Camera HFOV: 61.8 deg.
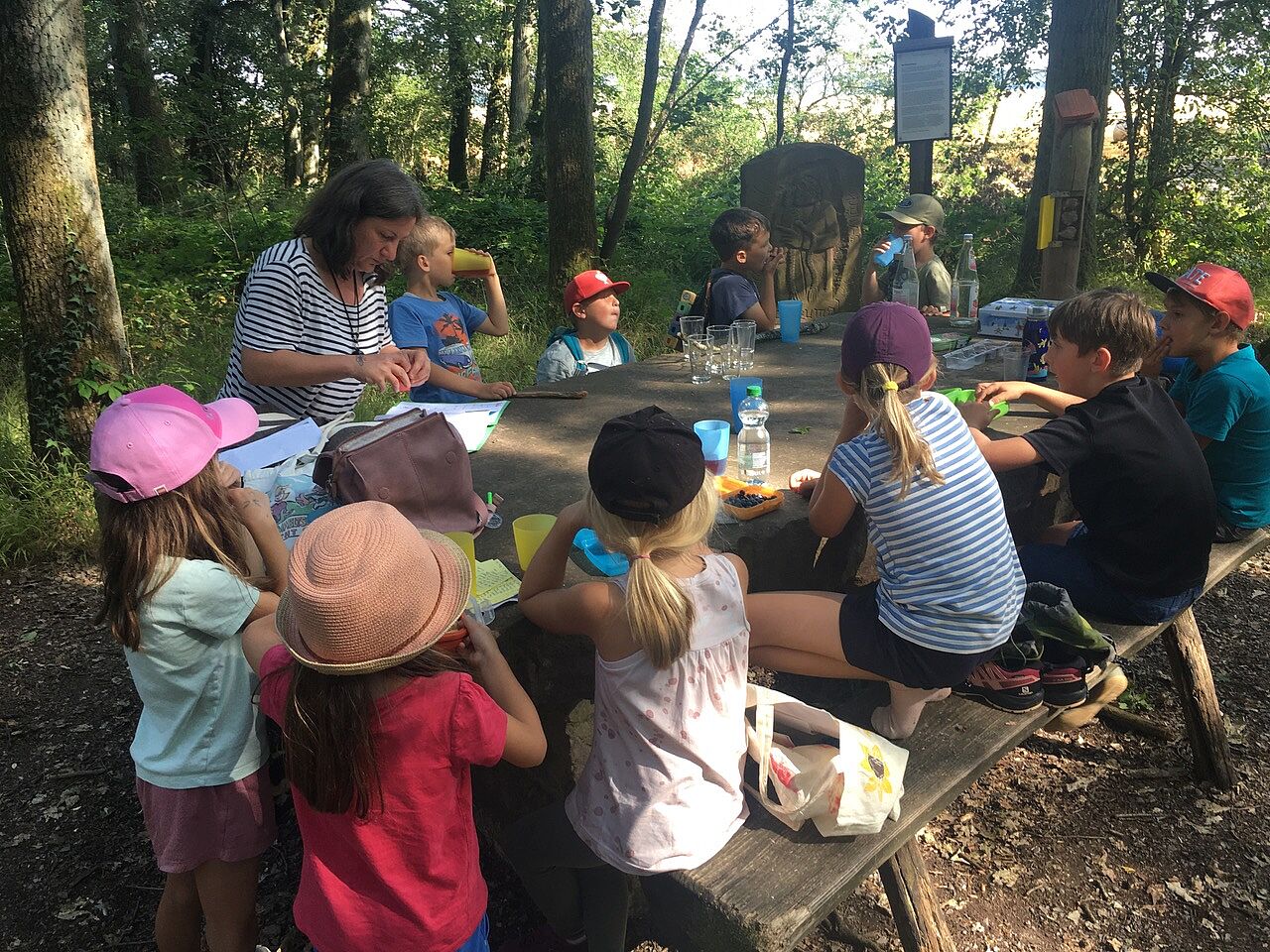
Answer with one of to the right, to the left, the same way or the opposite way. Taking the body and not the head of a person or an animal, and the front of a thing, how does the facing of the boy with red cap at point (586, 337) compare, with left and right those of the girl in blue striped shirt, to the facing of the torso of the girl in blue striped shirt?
the opposite way

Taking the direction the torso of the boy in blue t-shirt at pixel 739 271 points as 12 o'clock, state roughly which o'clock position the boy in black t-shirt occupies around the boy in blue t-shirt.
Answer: The boy in black t-shirt is roughly at 2 o'clock from the boy in blue t-shirt.

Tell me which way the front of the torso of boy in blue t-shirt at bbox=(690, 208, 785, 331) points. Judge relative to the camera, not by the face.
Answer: to the viewer's right

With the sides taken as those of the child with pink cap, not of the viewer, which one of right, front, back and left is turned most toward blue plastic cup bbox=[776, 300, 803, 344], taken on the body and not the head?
front

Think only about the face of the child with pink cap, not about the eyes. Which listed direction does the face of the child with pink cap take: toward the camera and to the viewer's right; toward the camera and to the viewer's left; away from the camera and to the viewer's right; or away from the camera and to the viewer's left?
away from the camera and to the viewer's right

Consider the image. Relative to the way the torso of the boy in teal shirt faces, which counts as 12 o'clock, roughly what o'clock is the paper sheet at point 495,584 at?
The paper sheet is roughly at 10 o'clock from the boy in teal shirt.

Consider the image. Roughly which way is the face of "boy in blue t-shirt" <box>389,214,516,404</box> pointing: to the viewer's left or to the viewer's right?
to the viewer's right

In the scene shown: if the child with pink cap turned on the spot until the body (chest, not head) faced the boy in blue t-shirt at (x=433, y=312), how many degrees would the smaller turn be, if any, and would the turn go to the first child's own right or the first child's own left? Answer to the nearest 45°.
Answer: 0° — they already face them

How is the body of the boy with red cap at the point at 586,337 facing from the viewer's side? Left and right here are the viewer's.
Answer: facing the viewer and to the right of the viewer

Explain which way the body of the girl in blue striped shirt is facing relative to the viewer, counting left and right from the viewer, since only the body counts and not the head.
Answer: facing away from the viewer and to the left of the viewer

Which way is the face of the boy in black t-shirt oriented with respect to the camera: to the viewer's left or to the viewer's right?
to the viewer's left

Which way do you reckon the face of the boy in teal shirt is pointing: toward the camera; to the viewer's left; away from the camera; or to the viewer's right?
to the viewer's left

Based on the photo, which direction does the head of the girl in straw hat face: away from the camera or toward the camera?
away from the camera

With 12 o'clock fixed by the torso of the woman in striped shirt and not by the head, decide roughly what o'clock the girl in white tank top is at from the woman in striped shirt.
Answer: The girl in white tank top is roughly at 1 o'clock from the woman in striped shirt.
